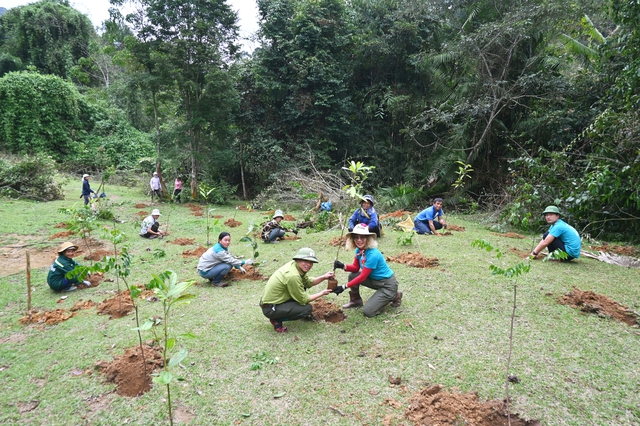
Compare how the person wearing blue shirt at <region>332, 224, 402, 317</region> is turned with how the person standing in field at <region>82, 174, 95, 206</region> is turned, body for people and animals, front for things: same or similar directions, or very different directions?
very different directions

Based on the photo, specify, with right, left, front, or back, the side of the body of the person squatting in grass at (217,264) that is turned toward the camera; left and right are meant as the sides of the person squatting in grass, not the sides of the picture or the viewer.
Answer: right

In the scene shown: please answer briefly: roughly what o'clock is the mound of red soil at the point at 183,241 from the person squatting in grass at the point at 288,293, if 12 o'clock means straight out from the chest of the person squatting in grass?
The mound of red soil is roughly at 8 o'clock from the person squatting in grass.

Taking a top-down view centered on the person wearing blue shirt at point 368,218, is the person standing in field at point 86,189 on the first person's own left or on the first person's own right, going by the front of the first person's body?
on the first person's own right

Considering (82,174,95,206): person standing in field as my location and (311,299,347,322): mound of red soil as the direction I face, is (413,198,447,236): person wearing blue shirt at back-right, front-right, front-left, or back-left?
front-left

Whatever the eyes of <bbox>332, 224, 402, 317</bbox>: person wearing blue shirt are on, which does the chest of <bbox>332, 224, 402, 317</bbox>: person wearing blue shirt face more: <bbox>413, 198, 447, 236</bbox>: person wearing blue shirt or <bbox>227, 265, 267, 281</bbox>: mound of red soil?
the mound of red soil

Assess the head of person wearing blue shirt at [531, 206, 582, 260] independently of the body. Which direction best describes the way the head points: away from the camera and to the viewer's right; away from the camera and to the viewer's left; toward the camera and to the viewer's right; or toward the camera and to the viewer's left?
toward the camera and to the viewer's left

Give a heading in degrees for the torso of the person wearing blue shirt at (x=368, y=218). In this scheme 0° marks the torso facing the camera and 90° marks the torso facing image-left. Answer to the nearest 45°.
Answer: approximately 0°

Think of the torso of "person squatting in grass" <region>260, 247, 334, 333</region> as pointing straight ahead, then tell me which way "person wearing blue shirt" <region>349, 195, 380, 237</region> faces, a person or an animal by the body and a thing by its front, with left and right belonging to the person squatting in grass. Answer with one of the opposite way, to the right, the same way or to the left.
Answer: to the right

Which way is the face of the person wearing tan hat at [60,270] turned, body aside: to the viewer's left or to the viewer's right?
to the viewer's right

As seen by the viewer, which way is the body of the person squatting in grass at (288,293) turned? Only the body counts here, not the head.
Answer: to the viewer's right

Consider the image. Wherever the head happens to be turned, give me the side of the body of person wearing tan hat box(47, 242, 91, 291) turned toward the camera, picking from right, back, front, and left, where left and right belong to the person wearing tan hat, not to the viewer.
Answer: right

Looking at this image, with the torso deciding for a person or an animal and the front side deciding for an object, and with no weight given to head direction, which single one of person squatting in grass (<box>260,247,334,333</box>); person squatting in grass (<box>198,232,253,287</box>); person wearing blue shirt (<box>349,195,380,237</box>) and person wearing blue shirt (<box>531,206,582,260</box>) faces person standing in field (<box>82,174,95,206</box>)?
person wearing blue shirt (<box>531,206,582,260</box>)

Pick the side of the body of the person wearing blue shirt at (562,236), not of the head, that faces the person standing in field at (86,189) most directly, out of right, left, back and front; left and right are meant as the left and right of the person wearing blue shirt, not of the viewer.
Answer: front
